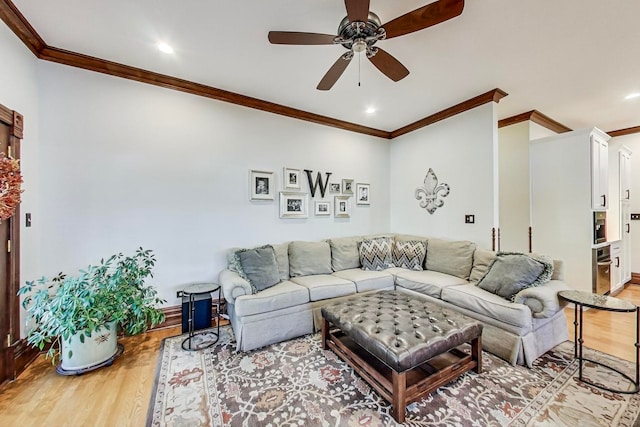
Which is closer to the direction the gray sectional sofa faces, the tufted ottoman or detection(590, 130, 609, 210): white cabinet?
the tufted ottoman

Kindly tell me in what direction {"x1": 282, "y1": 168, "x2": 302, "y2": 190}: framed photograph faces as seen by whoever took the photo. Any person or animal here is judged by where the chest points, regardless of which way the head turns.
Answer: facing the viewer and to the right of the viewer

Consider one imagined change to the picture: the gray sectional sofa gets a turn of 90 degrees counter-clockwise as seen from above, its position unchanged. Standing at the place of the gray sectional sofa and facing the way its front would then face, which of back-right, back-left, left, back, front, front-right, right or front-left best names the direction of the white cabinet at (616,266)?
front-left

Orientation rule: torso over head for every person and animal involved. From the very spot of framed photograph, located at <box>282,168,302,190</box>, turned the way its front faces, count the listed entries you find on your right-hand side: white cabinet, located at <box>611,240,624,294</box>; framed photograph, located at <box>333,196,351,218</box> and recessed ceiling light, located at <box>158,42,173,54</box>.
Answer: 1

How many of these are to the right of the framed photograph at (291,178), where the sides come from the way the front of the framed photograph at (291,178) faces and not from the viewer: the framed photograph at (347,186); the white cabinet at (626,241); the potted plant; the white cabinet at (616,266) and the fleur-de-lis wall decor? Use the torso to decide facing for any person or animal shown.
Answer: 1

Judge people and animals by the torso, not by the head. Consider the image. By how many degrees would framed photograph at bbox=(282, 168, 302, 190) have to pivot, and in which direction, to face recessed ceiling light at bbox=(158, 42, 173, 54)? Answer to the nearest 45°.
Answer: approximately 90° to its right

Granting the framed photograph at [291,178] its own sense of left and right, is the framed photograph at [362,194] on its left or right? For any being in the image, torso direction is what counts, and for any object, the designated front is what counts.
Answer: on its left

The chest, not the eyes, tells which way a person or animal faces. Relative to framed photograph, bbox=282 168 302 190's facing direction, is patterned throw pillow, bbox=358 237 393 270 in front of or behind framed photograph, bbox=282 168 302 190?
in front

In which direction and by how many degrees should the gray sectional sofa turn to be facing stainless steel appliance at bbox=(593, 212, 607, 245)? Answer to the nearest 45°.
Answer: approximately 135° to its left

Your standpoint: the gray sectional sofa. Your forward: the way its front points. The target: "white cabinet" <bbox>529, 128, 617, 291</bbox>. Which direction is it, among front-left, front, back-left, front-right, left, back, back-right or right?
back-left

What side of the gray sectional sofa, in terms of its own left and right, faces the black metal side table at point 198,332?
right

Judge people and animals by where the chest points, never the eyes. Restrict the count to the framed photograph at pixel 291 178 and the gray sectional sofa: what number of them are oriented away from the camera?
0

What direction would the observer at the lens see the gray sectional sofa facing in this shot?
facing the viewer

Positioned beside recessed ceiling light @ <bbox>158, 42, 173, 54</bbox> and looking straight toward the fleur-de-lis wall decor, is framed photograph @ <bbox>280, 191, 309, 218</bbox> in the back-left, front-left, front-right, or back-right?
front-left
